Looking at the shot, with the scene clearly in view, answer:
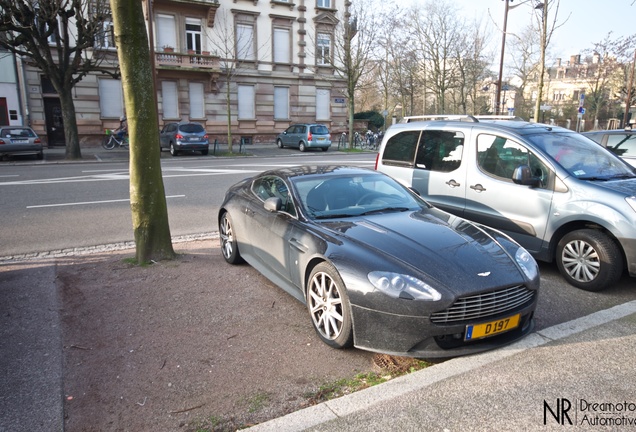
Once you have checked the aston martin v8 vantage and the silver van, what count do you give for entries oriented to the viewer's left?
0

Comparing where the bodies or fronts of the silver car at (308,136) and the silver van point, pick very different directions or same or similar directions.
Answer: very different directions

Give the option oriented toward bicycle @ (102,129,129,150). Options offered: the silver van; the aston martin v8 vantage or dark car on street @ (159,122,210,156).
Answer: the dark car on street

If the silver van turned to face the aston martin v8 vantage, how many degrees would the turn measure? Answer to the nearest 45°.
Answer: approximately 90° to its right

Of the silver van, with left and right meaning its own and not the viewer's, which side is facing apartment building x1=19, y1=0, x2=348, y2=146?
back

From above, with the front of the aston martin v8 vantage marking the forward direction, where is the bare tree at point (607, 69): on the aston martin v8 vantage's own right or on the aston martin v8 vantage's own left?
on the aston martin v8 vantage's own left

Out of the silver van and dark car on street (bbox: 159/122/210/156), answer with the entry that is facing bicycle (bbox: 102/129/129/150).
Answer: the dark car on street

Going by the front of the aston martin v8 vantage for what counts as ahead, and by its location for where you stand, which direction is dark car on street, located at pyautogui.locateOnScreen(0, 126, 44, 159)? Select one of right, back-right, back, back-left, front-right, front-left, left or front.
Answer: back

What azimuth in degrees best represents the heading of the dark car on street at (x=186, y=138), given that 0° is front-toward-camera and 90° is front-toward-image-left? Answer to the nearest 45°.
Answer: approximately 135°

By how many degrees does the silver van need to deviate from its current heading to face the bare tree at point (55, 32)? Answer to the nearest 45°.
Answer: approximately 180°

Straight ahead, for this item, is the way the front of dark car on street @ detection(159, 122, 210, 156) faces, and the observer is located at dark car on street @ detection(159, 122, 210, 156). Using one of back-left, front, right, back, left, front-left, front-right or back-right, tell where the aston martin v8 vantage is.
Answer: back-left

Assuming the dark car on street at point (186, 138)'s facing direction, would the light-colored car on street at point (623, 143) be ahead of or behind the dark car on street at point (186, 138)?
behind
